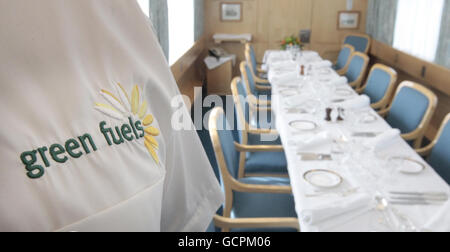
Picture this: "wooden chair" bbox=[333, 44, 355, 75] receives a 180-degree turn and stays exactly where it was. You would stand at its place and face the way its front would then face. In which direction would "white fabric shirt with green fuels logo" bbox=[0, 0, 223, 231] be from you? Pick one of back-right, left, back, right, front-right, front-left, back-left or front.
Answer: back-right

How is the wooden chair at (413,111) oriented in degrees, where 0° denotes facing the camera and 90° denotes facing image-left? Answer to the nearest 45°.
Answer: approximately 45°

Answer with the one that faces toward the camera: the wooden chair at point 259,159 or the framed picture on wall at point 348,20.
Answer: the framed picture on wall

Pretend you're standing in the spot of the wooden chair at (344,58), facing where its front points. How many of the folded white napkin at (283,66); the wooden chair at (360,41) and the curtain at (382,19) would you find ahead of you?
1

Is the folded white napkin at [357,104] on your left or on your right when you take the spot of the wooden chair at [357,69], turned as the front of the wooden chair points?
on your left

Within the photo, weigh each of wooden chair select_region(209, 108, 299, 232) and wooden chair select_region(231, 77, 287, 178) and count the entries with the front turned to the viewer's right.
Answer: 2

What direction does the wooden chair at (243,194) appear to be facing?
to the viewer's right

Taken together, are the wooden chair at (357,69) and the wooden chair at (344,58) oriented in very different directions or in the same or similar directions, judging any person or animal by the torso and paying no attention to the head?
same or similar directions

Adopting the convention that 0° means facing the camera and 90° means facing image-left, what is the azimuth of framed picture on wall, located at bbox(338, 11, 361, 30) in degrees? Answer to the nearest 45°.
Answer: approximately 0°

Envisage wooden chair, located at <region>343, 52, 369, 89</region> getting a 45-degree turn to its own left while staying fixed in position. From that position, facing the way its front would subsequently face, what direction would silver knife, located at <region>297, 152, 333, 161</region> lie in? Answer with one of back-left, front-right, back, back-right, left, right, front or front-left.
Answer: front

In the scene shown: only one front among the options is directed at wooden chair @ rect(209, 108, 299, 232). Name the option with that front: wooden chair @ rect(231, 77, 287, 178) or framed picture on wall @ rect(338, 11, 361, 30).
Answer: the framed picture on wall

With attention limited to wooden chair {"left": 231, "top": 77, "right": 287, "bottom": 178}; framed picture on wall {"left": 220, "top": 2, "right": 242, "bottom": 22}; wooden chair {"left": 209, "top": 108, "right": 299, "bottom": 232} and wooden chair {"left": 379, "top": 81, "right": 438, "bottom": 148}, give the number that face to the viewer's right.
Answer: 2

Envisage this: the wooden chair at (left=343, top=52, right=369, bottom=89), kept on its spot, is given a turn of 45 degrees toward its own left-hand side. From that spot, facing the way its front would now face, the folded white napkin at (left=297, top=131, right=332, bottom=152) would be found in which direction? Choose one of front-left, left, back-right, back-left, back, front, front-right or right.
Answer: front

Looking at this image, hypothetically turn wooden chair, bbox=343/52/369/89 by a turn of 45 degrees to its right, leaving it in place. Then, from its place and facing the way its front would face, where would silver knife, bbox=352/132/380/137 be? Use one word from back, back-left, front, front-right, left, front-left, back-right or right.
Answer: left

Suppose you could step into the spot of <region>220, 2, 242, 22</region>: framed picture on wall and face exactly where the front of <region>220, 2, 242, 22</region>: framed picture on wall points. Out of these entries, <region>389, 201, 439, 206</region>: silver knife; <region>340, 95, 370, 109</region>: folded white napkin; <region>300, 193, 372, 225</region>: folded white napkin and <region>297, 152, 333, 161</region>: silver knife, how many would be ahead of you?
4

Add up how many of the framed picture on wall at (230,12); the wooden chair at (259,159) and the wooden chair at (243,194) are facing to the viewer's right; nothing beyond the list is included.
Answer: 2

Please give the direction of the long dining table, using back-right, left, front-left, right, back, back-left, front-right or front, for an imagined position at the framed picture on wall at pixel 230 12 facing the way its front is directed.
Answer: front

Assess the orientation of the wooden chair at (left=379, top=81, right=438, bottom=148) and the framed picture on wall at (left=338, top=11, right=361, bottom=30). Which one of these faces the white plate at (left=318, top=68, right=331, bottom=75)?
the framed picture on wall

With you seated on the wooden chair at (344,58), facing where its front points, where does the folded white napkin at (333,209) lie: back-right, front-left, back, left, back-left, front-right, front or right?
front-left

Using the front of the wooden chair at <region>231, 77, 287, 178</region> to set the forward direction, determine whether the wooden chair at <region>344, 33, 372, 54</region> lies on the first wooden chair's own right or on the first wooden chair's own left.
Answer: on the first wooden chair's own left

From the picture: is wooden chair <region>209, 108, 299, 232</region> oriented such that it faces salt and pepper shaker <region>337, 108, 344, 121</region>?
no

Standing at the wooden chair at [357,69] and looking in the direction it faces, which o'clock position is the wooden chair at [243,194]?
the wooden chair at [243,194] is roughly at 11 o'clock from the wooden chair at [357,69].

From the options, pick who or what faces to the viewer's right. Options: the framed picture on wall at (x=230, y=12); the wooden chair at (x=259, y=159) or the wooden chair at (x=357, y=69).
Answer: the wooden chair at (x=259, y=159)
